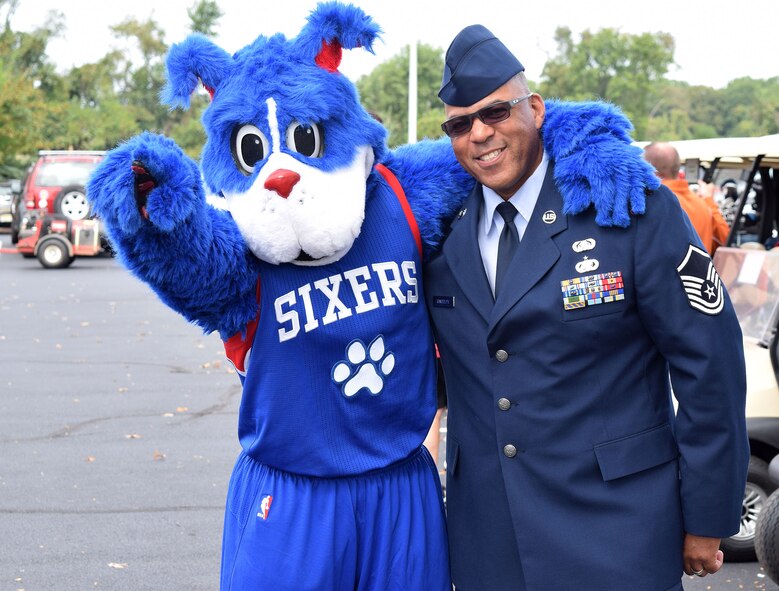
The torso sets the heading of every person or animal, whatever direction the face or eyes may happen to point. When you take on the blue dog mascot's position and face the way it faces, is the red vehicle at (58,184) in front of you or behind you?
behind

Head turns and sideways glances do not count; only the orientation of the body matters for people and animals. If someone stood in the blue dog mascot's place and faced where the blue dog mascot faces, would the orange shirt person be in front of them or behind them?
behind

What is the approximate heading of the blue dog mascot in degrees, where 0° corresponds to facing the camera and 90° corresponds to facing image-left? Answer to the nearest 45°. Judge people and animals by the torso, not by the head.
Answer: approximately 0°

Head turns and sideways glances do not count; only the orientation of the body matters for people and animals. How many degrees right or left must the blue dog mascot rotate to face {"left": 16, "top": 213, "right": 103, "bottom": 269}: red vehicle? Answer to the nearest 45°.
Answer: approximately 180°

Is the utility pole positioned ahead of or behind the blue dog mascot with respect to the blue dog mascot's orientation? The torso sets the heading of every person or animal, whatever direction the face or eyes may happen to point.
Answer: behind

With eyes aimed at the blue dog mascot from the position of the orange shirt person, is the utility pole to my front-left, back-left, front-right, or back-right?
back-right

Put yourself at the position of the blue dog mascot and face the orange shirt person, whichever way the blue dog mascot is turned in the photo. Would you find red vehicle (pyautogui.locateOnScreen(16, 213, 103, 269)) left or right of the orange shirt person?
left
